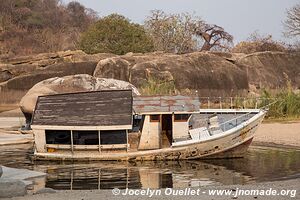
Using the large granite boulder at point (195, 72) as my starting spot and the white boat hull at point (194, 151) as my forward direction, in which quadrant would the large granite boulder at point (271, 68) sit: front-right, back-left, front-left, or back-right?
back-left

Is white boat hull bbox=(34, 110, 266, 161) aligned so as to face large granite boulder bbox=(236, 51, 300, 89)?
no

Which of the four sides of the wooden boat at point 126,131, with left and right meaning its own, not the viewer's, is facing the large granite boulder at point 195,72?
left

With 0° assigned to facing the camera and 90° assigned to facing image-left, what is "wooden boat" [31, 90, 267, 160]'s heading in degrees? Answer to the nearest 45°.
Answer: approximately 270°

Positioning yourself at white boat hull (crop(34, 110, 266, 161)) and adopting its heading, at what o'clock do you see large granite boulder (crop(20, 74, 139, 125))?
The large granite boulder is roughly at 8 o'clock from the white boat hull.

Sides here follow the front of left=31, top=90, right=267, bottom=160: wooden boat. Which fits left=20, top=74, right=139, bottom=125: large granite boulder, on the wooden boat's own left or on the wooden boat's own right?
on the wooden boat's own left

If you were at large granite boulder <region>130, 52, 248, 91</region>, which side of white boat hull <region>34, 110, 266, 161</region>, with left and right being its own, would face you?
left

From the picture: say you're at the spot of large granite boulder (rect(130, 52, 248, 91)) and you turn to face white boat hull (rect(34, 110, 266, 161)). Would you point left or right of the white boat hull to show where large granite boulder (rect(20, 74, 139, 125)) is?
right

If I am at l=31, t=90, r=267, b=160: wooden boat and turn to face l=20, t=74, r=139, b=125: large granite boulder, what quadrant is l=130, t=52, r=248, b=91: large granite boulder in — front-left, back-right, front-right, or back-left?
front-right

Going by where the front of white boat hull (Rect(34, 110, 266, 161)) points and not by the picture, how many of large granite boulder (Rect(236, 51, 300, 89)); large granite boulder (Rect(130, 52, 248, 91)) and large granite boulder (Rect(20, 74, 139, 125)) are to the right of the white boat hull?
0

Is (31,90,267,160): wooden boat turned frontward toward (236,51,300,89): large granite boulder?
no
